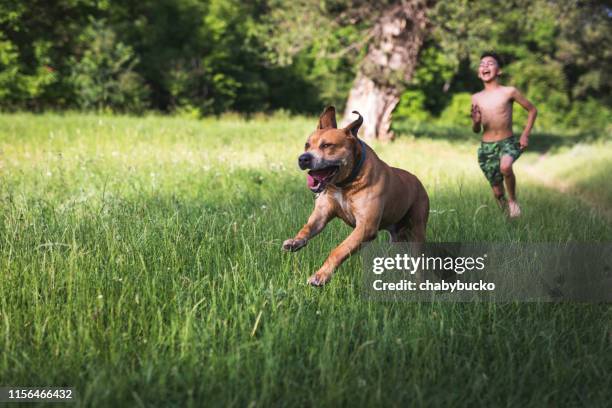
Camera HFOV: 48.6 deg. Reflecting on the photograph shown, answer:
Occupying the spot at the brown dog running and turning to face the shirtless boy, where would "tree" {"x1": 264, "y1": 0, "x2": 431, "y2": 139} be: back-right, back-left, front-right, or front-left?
front-left

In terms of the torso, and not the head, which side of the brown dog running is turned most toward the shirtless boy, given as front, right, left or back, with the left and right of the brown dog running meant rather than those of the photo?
back

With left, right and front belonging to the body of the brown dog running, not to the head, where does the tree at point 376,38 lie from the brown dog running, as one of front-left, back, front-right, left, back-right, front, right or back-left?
back-right

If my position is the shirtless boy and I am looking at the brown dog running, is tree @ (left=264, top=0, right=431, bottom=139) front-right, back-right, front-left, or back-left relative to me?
back-right

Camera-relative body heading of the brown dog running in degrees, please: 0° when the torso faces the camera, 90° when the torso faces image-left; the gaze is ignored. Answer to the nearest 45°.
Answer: approximately 45°

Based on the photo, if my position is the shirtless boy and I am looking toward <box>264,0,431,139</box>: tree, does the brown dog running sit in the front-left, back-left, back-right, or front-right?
back-left
